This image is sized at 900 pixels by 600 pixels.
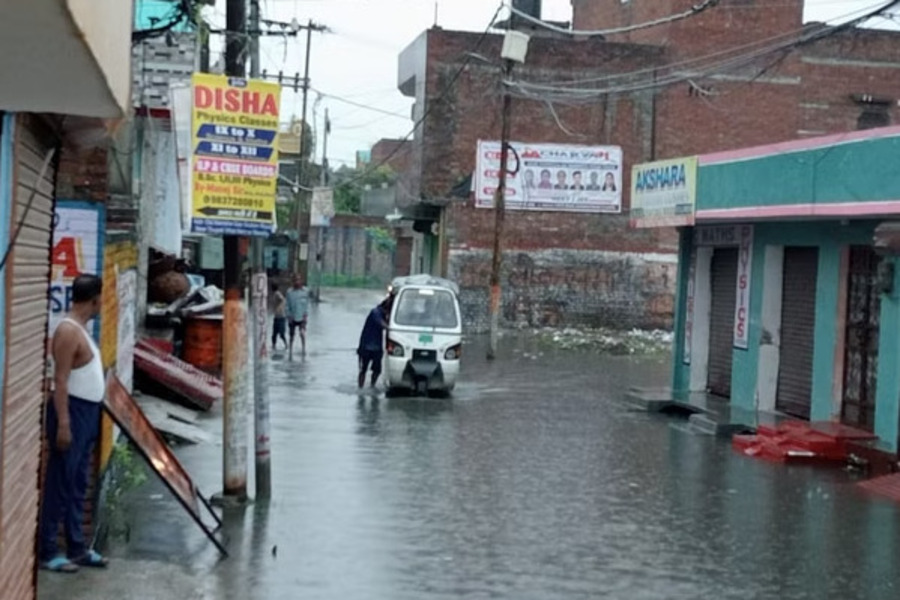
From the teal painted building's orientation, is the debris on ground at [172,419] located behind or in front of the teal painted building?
in front

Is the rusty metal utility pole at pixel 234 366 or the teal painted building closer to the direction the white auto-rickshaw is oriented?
the rusty metal utility pole

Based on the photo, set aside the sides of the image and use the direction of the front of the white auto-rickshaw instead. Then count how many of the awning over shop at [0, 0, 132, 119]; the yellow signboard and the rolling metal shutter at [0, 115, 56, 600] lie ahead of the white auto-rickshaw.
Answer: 3

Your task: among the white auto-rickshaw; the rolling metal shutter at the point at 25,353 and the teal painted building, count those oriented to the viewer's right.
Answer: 1

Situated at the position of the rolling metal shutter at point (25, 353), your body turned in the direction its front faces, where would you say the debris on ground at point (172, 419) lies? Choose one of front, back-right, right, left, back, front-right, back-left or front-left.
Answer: left

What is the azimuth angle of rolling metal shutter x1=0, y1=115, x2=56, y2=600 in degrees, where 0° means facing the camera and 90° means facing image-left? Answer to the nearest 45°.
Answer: approximately 270°

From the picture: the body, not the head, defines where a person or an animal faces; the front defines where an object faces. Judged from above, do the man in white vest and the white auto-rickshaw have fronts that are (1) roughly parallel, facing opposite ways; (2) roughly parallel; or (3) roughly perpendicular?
roughly perpendicular

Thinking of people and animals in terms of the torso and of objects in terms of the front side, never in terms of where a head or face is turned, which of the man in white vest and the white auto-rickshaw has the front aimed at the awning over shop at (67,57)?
the white auto-rickshaw

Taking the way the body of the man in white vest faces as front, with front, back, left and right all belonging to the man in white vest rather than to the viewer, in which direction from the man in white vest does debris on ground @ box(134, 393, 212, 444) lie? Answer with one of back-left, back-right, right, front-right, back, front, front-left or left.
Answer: left

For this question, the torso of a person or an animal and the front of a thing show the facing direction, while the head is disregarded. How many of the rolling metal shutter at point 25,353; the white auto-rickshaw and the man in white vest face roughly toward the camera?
1

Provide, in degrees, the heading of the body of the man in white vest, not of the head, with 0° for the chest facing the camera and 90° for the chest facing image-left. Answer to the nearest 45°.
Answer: approximately 270°

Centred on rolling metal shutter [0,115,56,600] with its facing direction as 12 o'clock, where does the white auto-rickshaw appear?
The white auto-rickshaw is roughly at 10 o'clock from the rolling metal shutter.

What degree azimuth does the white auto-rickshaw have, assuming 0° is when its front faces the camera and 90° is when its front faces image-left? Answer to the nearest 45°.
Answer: approximately 0°

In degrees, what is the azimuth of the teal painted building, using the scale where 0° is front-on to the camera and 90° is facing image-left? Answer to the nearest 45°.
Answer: approximately 45°

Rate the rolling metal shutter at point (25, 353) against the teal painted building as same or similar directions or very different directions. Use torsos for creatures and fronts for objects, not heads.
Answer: very different directions

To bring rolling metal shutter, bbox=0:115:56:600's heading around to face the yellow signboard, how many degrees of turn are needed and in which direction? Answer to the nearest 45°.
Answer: approximately 90° to its left
